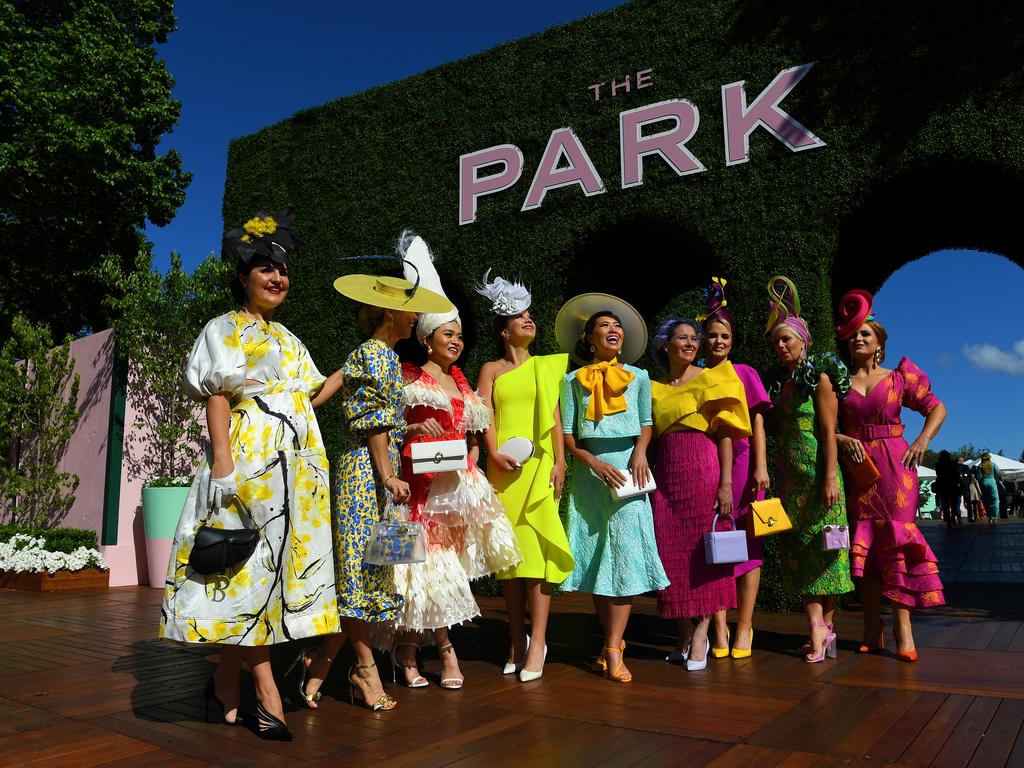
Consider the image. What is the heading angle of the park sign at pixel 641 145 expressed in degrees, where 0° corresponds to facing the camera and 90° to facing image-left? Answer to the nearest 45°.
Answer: approximately 45°

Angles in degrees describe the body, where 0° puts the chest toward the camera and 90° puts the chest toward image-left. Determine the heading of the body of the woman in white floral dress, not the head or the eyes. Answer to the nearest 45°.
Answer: approximately 315°

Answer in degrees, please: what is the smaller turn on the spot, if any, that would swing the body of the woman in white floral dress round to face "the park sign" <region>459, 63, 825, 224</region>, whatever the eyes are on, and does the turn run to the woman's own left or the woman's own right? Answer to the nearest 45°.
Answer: approximately 90° to the woman's own left

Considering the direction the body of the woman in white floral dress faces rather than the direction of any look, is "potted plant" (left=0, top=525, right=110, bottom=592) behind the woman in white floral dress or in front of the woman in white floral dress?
behind

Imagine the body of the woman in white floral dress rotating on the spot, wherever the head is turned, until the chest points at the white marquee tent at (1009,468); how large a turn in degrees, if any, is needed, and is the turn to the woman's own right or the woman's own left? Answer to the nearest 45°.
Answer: approximately 90° to the woman's own left

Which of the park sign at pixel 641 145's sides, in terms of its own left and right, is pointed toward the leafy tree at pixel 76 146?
right

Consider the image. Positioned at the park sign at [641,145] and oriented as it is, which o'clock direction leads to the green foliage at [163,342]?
The green foliage is roughly at 2 o'clock from the park sign.
